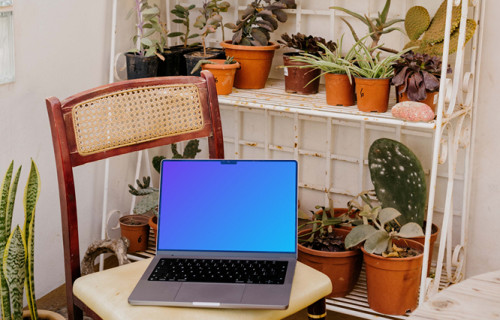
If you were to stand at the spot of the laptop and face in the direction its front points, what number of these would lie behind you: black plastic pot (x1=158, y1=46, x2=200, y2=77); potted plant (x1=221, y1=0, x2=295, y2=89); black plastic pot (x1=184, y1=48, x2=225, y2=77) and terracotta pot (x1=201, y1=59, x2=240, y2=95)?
4

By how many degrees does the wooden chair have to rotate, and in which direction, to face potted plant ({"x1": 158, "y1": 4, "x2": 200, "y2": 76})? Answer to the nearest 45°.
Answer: approximately 135° to its left

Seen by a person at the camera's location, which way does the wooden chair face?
facing the viewer and to the right of the viewer

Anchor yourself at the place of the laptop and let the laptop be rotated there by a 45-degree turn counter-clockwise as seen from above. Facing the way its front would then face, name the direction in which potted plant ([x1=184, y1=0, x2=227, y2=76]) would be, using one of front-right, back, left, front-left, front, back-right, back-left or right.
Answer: back-left

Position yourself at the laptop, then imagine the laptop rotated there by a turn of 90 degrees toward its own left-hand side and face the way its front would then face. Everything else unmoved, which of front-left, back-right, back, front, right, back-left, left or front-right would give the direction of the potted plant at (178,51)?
left

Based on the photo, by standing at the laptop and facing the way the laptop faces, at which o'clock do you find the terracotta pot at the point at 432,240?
The terracotta pot is roughly at 8 o'clock from the laptop.

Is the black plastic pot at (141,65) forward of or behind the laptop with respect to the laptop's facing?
behind

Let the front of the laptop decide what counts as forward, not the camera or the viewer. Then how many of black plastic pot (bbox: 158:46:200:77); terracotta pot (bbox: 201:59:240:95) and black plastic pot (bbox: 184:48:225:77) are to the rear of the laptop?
3

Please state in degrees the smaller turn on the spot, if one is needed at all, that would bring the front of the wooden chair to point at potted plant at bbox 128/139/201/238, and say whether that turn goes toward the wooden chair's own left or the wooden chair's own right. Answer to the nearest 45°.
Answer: approximately 135° to the wooden chair's own left

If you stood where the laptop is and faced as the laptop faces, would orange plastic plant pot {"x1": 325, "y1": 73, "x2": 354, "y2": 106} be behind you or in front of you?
behind

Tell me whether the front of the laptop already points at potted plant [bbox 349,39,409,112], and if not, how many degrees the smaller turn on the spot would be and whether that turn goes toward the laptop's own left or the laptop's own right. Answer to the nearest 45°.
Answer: approximately 135° to the laptop's own left

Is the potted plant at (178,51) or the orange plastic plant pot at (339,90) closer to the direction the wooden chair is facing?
the orange plastic plant pot

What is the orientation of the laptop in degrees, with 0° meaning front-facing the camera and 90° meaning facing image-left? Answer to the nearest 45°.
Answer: approximately 0°

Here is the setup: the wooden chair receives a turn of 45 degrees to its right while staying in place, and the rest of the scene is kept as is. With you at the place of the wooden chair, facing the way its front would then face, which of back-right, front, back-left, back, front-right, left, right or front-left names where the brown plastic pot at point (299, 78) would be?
back-left
